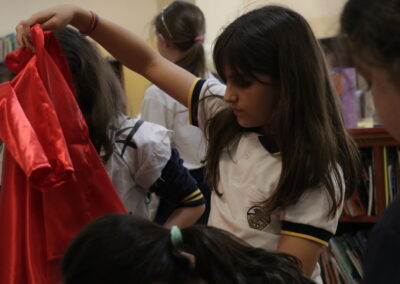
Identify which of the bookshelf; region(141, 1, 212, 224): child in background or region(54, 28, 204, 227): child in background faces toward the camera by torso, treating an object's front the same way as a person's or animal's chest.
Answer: the bookshelf

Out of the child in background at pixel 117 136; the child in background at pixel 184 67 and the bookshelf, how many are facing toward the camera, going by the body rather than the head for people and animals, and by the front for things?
1

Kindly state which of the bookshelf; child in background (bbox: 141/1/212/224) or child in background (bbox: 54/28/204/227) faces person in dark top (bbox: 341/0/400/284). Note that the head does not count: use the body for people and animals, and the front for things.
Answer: the bookshelf

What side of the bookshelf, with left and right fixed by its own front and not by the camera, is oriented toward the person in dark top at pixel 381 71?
front

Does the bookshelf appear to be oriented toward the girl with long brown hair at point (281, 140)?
yes

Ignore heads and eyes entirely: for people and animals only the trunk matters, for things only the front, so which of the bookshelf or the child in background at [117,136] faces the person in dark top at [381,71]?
the bookshelf

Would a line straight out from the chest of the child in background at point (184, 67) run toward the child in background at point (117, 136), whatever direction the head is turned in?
no

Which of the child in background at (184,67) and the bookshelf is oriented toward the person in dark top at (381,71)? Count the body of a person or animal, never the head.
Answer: the bookshelf

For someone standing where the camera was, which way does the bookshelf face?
facing the viewer

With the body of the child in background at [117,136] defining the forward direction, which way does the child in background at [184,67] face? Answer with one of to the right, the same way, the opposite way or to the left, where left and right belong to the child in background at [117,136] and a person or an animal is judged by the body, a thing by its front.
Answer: the same way

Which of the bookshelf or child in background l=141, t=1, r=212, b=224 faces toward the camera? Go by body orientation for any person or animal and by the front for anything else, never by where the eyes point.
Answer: the bookshelf

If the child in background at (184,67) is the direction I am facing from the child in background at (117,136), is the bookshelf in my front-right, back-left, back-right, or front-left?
front-right

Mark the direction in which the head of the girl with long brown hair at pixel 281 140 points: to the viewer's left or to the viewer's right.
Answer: to the viewer's left

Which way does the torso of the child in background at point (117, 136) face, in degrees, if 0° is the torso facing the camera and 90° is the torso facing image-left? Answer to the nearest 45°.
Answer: approximately 135°
